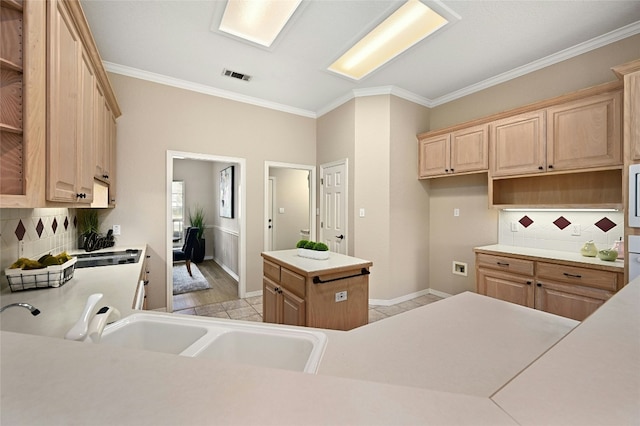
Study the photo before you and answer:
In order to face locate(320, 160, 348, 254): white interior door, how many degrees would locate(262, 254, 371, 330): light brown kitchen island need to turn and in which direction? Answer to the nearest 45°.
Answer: approximately 135° to its right

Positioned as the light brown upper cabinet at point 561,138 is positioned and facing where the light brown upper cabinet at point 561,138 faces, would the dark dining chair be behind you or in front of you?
in front

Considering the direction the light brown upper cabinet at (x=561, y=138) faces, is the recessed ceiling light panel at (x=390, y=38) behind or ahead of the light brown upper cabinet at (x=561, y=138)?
ahead

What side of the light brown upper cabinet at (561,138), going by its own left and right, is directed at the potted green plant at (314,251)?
front

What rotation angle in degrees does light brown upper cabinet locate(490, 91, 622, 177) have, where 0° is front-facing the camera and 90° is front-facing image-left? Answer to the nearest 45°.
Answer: approximately 45°

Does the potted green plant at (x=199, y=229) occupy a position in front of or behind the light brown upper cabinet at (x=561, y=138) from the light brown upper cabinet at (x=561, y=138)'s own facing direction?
in front

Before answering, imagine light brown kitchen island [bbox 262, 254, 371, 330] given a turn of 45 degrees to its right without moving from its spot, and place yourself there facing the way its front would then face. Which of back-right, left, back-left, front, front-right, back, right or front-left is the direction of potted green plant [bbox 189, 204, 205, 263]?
front-right

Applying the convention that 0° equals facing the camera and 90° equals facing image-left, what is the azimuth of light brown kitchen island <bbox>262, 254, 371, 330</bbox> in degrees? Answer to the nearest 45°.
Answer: approximately 45°

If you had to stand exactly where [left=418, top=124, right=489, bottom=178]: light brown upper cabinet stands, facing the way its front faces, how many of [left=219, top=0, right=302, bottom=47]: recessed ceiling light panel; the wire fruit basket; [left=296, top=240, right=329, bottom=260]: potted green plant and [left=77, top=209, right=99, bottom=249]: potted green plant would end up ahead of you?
4

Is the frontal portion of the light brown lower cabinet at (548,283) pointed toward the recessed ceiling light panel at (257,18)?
yes

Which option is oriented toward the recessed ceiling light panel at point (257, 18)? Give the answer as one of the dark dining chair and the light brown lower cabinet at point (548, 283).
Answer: the light brown lower cabinet

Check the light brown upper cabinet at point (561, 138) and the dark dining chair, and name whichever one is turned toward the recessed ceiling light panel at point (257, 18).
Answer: the light brown upper cabinet
